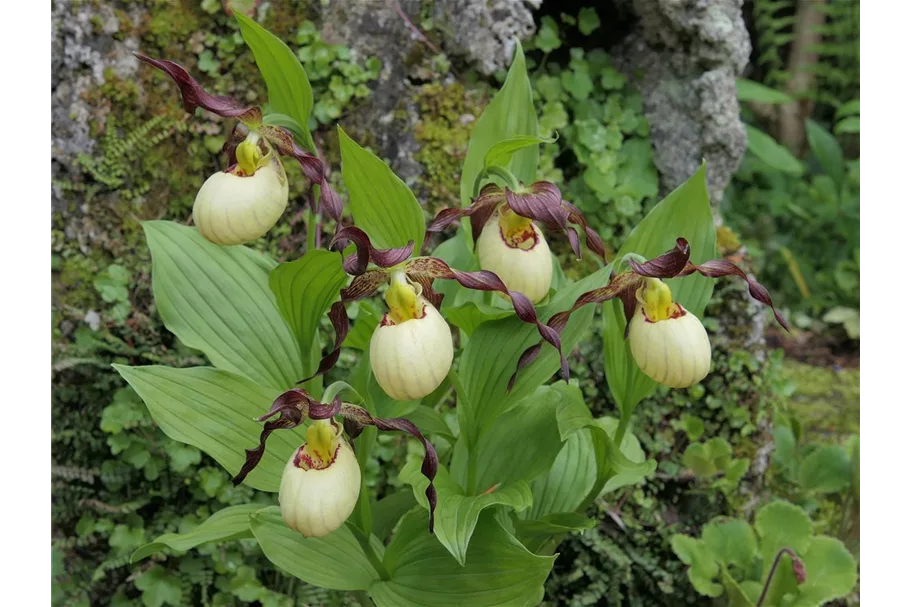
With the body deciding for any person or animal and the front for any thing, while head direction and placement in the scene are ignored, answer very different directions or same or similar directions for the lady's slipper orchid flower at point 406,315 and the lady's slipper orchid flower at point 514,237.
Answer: same or similar directions

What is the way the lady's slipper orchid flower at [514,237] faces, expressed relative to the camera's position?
facing the viewer

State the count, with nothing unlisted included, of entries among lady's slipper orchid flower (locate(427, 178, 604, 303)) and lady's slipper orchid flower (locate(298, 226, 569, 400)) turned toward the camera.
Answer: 2

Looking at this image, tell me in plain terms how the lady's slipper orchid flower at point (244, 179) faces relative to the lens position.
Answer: facing the viewer and to the left of the viewer

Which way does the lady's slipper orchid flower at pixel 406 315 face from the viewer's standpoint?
toward the camera

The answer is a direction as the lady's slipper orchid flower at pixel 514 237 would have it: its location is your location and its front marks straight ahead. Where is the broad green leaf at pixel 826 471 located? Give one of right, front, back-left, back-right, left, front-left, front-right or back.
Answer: back-left
